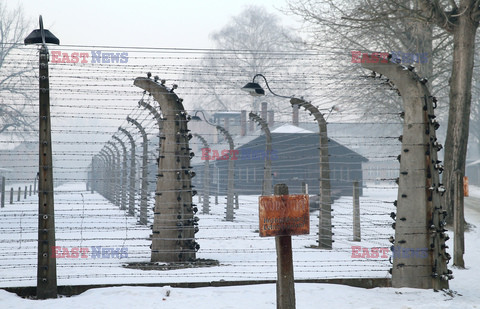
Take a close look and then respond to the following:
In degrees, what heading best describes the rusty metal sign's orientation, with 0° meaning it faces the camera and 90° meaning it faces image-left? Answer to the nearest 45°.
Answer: approximately 0°

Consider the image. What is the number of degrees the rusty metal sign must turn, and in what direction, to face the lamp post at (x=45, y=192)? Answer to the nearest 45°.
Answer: approximately 135° to its right

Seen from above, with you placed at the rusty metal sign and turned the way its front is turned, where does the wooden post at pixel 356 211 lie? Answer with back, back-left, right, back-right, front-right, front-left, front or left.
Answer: back

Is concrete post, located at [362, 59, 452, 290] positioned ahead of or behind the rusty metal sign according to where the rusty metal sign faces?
behind

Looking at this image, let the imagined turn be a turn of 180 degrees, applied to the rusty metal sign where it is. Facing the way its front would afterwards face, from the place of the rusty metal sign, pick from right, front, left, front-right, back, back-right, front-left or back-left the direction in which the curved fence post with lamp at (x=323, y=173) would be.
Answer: front

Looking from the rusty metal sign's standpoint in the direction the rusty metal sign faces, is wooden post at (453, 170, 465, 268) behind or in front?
behind

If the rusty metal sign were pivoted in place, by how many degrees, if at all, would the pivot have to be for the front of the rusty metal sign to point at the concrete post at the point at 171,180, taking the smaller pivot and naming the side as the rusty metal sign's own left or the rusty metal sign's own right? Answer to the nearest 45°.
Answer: approximately 180°
